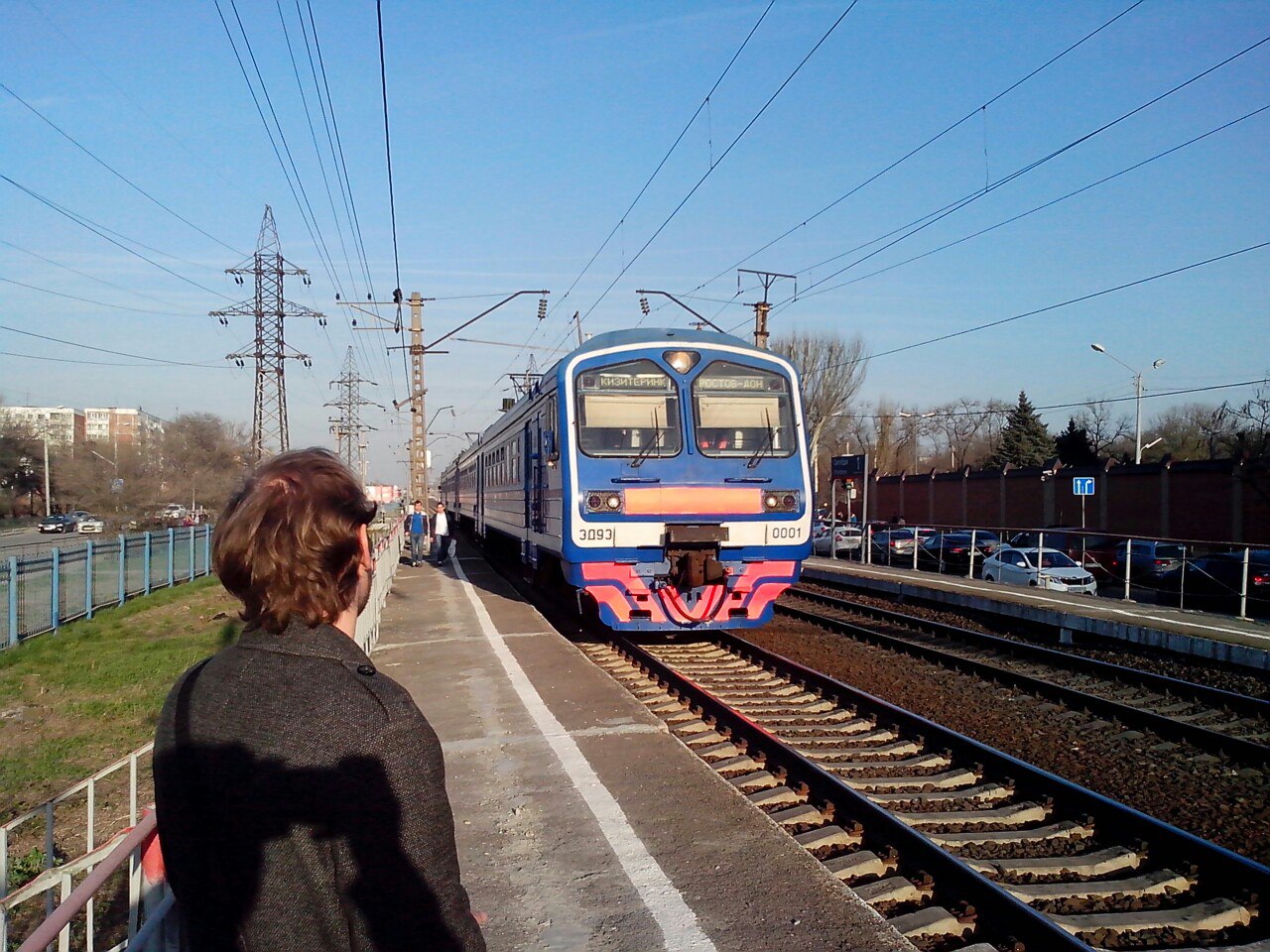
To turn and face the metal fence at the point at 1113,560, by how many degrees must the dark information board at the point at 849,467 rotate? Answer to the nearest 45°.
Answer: approximately 90° to its left

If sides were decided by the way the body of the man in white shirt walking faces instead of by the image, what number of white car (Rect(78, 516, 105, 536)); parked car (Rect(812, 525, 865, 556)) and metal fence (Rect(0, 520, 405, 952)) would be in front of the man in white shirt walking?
1

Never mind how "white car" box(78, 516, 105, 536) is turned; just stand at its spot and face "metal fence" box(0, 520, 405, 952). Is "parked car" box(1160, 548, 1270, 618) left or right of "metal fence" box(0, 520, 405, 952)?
left

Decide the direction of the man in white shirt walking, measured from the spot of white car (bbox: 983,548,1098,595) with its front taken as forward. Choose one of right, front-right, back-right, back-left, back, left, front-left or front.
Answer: back-right

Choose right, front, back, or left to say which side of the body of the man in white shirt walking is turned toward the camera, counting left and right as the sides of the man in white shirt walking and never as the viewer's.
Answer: front

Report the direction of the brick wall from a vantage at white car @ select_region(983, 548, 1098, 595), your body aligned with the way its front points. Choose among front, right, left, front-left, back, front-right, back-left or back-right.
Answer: back-left

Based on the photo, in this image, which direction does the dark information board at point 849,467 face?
toward the camera

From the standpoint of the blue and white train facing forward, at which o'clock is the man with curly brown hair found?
The man with curly brown hair is roughly at 12 o'clock from the blue and white train.

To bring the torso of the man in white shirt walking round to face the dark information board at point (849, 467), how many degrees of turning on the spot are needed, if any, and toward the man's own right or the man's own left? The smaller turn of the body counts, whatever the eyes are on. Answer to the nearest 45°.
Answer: approximately 90° to the man's own left

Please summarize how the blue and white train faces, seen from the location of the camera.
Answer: facing the viewer

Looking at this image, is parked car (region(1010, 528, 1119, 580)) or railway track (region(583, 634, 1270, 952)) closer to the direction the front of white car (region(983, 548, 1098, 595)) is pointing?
the railway track

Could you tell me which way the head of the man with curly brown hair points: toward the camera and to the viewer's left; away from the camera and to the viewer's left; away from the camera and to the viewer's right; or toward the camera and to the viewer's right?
away from the camera and to the viewer's right

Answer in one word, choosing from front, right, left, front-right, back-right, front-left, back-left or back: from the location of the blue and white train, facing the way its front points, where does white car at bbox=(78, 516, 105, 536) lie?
back-right
